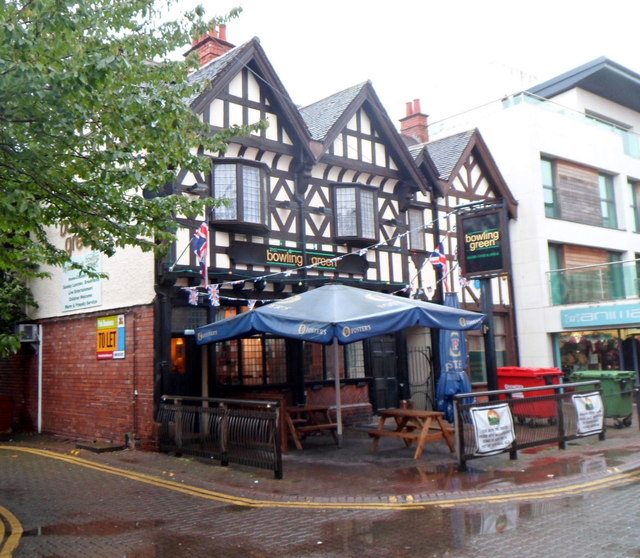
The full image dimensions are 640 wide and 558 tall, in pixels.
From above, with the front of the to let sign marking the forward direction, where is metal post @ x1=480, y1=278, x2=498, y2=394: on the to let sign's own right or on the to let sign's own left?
on the to let sign's own left

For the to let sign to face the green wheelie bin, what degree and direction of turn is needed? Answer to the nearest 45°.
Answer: approximately 135° to its left

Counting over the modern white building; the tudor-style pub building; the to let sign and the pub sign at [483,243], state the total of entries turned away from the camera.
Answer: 0

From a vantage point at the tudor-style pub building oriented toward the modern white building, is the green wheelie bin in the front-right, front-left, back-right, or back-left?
front-right

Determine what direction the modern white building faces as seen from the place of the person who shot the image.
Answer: facing the viewer and to the right of the viewer

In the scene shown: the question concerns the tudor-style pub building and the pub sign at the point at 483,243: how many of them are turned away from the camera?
0

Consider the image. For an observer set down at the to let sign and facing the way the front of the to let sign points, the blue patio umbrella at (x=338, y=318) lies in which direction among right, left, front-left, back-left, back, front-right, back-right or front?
left

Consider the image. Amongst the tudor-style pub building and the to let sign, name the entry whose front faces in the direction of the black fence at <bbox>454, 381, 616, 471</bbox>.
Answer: the tudor-style pub building

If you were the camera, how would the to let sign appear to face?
facing the viewer and to the left of the viewer

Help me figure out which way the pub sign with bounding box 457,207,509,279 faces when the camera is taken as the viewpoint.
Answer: facing the viewer

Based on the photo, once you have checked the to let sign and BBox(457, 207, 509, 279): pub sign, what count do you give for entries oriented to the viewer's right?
0

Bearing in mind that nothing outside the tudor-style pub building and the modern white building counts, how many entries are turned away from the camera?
0

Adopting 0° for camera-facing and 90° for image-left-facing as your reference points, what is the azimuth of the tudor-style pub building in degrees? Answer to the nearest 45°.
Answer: approximately 315°

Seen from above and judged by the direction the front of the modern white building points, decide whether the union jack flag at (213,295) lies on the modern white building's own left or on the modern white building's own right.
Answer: on the modern white building's own right

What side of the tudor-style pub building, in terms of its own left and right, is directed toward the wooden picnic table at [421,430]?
front

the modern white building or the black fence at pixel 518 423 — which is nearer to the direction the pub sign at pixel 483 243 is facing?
the black fence

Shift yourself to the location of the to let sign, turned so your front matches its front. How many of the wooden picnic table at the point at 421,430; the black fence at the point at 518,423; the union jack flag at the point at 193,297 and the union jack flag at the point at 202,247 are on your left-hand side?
4

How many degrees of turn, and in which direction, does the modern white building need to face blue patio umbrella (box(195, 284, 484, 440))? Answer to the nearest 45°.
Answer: approximately 45° to its right

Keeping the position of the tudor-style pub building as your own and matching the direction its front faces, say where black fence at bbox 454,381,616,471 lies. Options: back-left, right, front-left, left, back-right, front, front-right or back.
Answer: front

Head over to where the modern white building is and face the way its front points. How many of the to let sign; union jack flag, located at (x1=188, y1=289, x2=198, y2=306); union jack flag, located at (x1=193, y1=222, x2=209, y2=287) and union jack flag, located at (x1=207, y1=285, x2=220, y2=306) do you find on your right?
4

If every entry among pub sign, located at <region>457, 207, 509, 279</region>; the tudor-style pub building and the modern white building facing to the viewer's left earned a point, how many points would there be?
0
